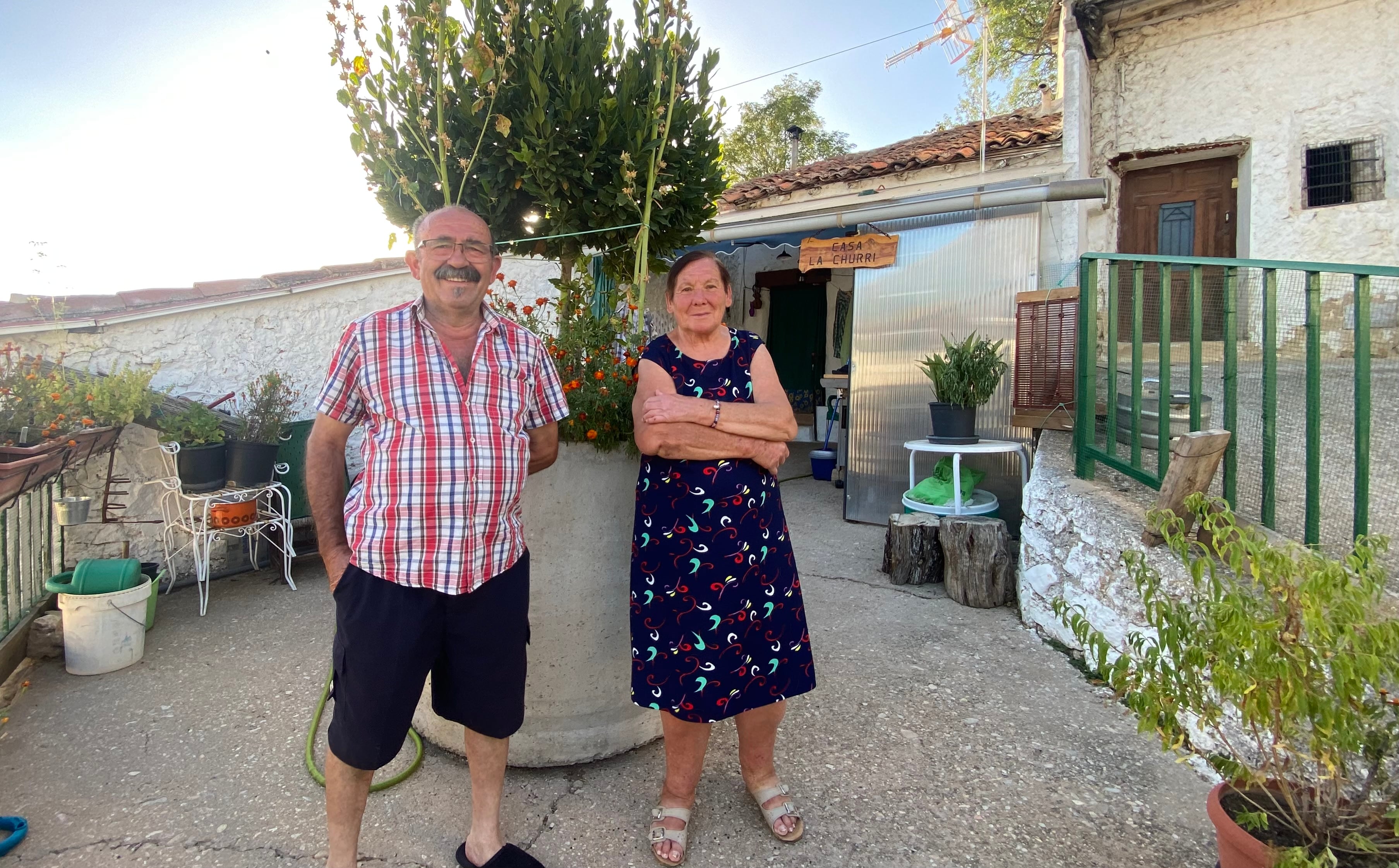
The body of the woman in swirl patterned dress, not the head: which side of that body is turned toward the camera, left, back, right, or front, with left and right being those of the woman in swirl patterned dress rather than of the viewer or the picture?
front

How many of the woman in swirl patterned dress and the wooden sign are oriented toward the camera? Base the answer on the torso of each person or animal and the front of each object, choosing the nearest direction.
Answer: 2

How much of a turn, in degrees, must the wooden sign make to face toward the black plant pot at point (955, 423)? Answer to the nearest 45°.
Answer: approximately 45° to its left

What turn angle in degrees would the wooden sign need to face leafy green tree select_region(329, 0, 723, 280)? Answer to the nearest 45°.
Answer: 0° — it already faces it

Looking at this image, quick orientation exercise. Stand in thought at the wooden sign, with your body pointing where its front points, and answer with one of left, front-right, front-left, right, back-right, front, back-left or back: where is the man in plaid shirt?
front

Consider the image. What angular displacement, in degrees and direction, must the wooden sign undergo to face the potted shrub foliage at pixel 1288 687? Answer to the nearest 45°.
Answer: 0° — it already faces it

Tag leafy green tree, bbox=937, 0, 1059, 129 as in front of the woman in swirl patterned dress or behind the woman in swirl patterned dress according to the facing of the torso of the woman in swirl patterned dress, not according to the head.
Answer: behind

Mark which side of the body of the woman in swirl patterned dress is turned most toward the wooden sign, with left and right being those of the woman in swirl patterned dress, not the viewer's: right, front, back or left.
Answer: back

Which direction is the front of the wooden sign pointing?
toward the camera
